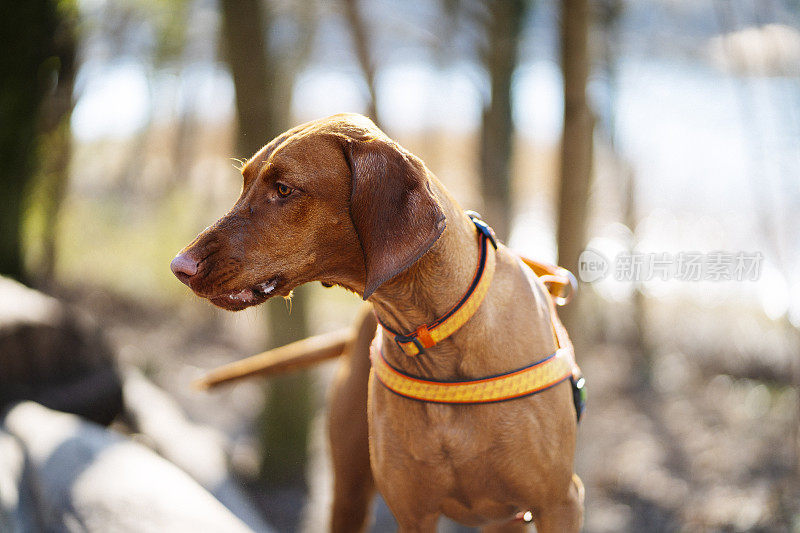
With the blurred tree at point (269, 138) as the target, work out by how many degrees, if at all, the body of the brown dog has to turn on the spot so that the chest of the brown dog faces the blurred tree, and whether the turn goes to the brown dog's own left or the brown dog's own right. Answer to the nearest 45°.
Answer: approximately 180°

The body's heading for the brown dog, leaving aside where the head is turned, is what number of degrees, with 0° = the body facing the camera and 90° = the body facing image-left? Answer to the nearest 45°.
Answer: approximately 0°

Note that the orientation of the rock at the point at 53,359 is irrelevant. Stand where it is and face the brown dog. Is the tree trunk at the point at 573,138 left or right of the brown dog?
left

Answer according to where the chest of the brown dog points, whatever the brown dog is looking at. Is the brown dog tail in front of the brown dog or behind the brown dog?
behind

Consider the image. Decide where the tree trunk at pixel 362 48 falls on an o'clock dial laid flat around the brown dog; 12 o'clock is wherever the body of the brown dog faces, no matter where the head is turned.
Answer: The tree trunk is roughly at 6 o'clock from the brown dog.
